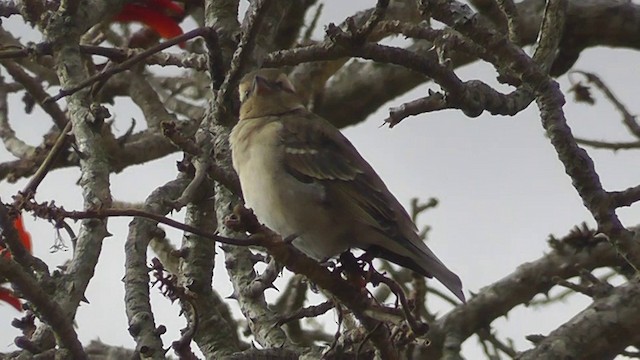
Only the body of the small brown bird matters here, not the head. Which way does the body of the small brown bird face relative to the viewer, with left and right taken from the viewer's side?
facing the viewer and to the left of the viewer
